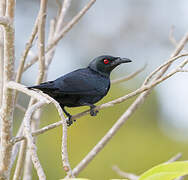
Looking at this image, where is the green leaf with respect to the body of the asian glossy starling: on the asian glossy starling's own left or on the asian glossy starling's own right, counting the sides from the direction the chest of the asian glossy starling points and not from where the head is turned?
on the asian glossy starling's own right

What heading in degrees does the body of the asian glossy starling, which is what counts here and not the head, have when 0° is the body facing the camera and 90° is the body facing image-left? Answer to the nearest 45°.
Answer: approximately 270°

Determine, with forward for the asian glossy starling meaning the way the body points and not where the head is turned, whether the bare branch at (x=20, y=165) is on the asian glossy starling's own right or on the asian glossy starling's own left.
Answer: on the asian glossy starling's own right
